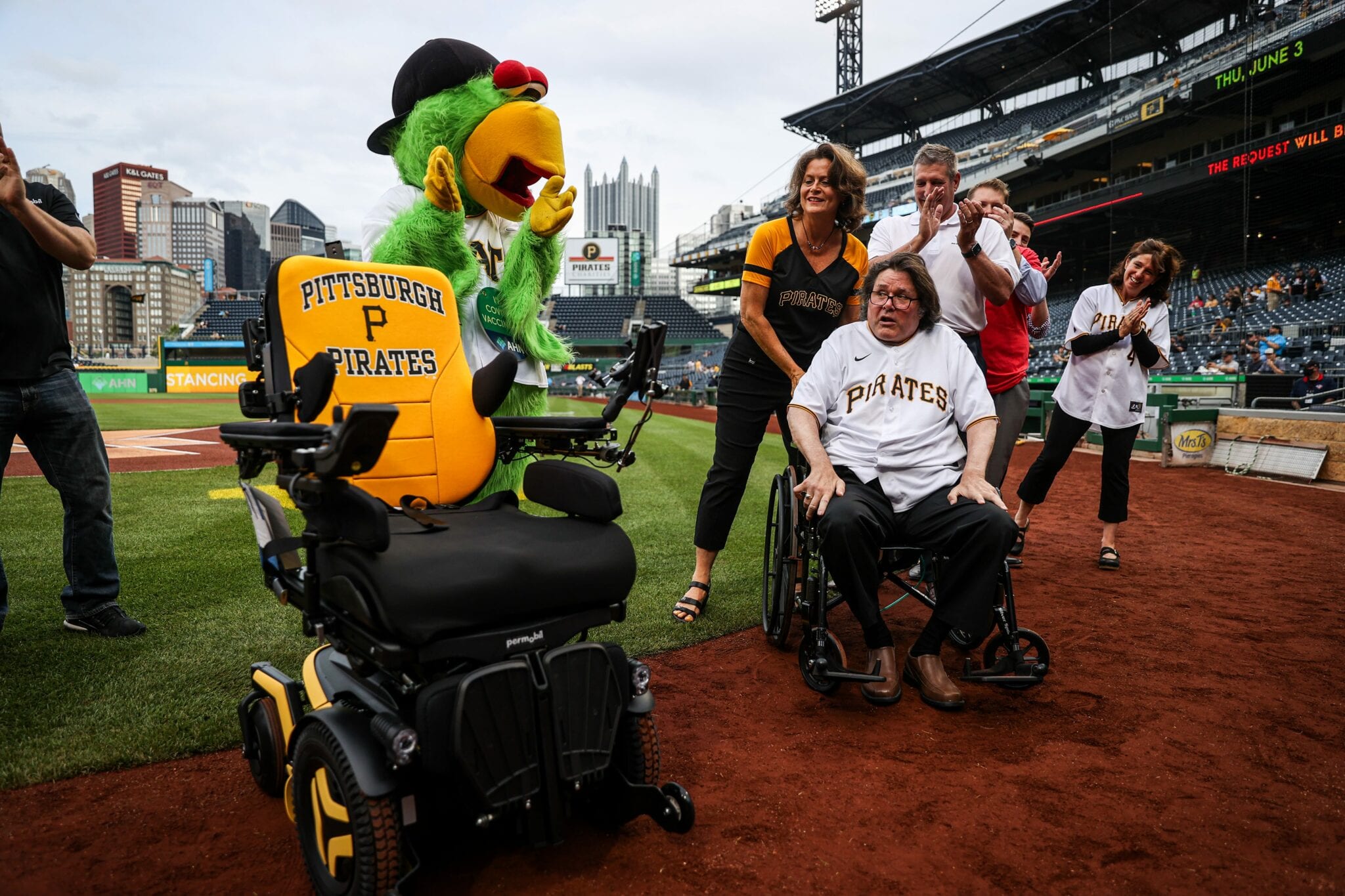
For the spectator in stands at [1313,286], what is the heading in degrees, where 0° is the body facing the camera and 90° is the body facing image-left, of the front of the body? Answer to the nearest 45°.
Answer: approximately 45°

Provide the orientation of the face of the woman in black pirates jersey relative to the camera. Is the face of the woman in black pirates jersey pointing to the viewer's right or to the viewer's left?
to the viewer's left

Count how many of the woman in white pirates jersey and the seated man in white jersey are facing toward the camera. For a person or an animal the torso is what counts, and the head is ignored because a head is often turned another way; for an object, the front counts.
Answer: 2

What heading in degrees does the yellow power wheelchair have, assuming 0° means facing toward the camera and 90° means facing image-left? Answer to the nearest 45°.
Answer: approximately 315°

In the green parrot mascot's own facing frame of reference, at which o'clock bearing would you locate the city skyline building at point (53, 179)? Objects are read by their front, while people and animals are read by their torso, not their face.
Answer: The city skyline building is roughly at 5 o'clock from the green parrot mascot.

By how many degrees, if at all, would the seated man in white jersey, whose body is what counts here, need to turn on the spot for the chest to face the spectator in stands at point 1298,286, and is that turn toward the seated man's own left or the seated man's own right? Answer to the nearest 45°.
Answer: approximately 135° to the seated man's own left

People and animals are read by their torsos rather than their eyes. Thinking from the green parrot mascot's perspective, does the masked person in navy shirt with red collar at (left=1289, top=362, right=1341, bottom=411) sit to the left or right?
on its left

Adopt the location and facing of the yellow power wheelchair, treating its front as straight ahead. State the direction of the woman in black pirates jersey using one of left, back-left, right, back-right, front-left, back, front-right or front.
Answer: left
